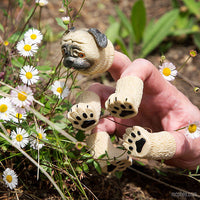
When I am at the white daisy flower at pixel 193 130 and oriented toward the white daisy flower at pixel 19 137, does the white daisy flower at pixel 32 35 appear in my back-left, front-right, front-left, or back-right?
front-right

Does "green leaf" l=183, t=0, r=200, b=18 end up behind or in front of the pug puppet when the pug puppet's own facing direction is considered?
behind

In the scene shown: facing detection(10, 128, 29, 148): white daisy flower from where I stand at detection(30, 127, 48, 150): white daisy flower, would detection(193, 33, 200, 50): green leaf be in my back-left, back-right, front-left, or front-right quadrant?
back-right

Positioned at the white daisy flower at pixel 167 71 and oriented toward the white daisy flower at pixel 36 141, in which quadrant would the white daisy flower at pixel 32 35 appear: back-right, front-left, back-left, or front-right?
front-right

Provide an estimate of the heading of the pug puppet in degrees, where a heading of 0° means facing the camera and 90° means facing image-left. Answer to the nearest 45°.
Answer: approximately 45°
